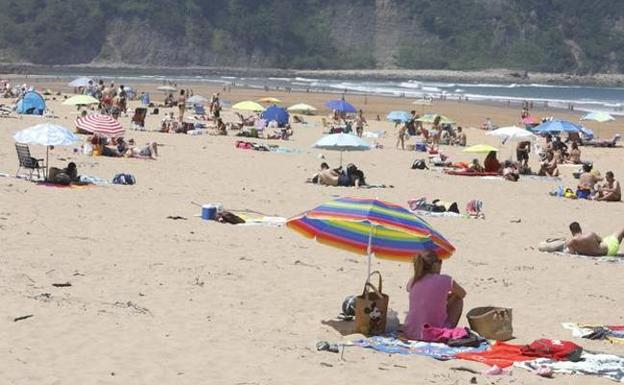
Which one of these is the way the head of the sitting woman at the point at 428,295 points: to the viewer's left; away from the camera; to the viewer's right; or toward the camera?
away from the camera
